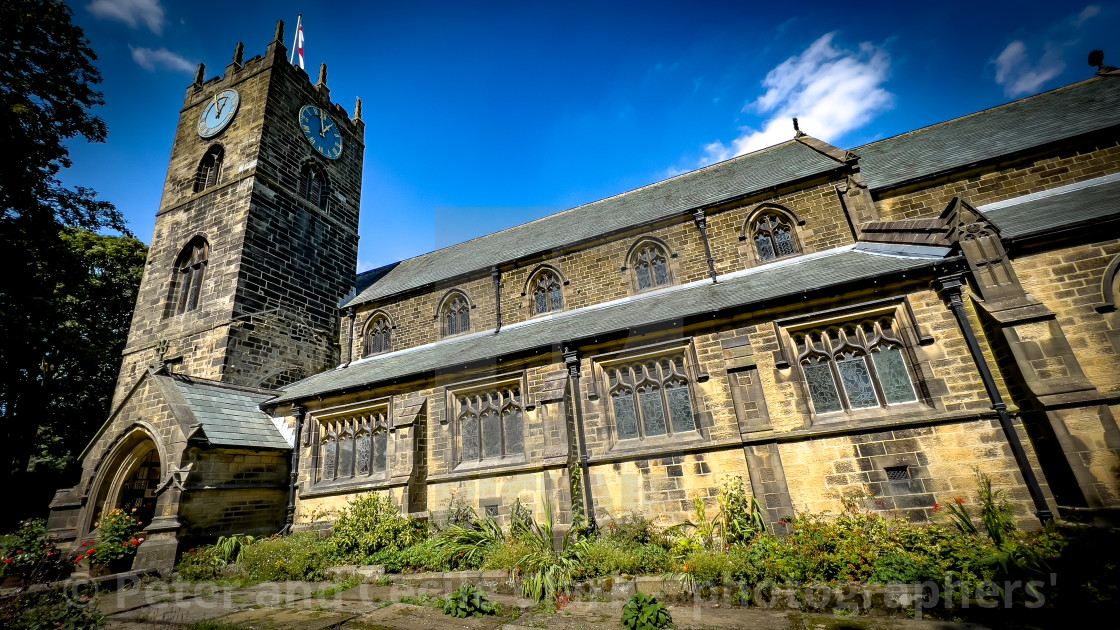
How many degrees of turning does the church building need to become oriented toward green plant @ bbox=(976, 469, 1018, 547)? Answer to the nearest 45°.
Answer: approximately 90° to its left

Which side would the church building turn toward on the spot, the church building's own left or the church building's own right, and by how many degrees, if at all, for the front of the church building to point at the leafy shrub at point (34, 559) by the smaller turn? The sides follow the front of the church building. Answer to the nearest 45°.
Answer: approximately 45° to the church building's own right

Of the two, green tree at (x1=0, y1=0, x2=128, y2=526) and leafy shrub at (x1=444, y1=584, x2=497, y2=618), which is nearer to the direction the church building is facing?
the leafy shrub

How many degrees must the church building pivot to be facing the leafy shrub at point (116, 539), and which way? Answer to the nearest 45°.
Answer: approximately 45° to its right

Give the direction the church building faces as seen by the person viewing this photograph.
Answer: facing the viewer and to the left of the viewer

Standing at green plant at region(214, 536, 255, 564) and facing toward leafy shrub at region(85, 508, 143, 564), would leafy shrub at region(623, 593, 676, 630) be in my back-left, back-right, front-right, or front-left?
back-left

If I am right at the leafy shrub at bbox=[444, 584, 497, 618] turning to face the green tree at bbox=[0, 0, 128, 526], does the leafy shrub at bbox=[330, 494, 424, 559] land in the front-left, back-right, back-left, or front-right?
front-right

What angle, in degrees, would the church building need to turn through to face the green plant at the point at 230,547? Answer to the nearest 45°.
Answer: approximately 45° to its right
